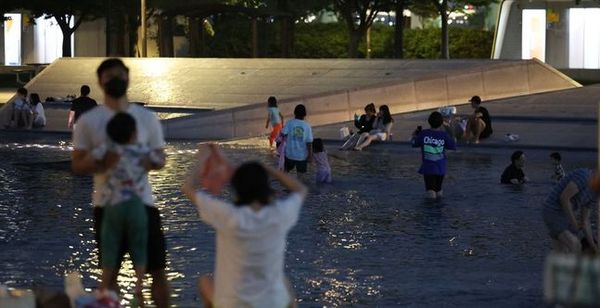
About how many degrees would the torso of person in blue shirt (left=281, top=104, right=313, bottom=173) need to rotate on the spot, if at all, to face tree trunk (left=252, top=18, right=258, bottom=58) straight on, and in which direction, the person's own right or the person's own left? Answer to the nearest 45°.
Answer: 0° — they already face it

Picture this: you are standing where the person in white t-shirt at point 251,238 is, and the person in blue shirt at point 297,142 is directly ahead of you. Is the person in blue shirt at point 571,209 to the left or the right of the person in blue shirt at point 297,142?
right

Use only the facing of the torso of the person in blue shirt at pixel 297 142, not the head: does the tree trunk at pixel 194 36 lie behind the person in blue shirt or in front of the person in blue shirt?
in front

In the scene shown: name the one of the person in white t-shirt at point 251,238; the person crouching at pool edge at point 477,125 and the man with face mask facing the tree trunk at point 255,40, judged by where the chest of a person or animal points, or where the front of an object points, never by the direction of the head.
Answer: the person in white t-shirt

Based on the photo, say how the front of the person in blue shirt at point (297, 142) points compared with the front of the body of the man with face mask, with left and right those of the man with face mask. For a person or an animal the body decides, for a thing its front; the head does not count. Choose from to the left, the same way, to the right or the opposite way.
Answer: the opposite way

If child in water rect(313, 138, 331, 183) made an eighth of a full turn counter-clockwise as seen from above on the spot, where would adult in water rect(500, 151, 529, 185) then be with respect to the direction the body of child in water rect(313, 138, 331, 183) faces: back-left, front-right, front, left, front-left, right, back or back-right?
back-right

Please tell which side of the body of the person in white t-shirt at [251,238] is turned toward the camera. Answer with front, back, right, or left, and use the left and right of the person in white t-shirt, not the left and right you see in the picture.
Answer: back

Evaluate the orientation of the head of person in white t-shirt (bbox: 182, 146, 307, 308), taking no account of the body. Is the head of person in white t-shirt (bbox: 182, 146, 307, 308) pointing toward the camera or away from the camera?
away from the camera

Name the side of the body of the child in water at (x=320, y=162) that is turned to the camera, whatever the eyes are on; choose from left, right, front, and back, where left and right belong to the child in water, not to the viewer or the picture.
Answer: back
